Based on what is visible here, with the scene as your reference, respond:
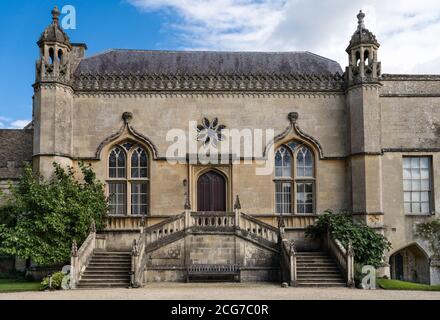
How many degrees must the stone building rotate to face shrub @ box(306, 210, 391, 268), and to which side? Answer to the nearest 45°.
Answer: approximately 45° to its left

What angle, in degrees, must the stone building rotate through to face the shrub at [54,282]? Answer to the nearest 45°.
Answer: approximately 45° to its right

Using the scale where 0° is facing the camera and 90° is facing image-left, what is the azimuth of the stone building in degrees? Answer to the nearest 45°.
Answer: approximately 0°
